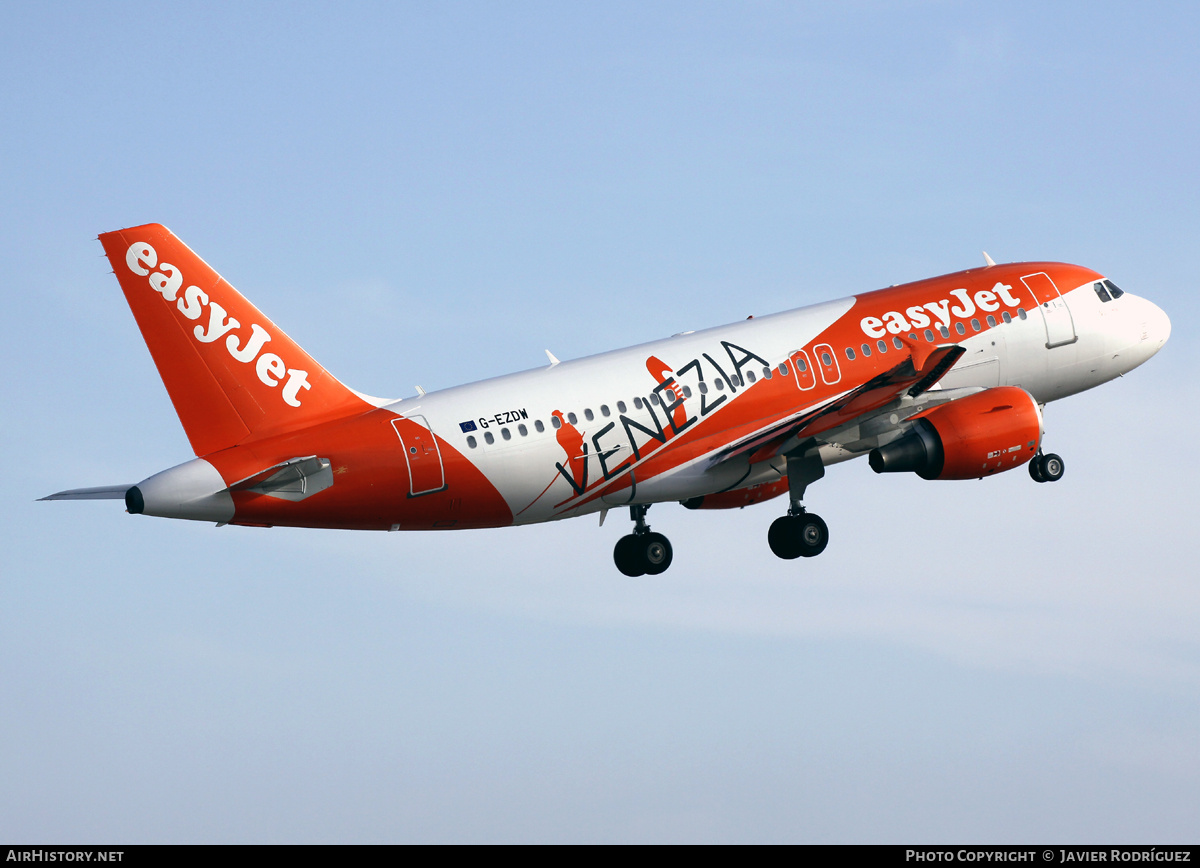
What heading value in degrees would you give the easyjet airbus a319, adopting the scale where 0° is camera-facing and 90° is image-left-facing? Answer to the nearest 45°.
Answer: approximately 225°
